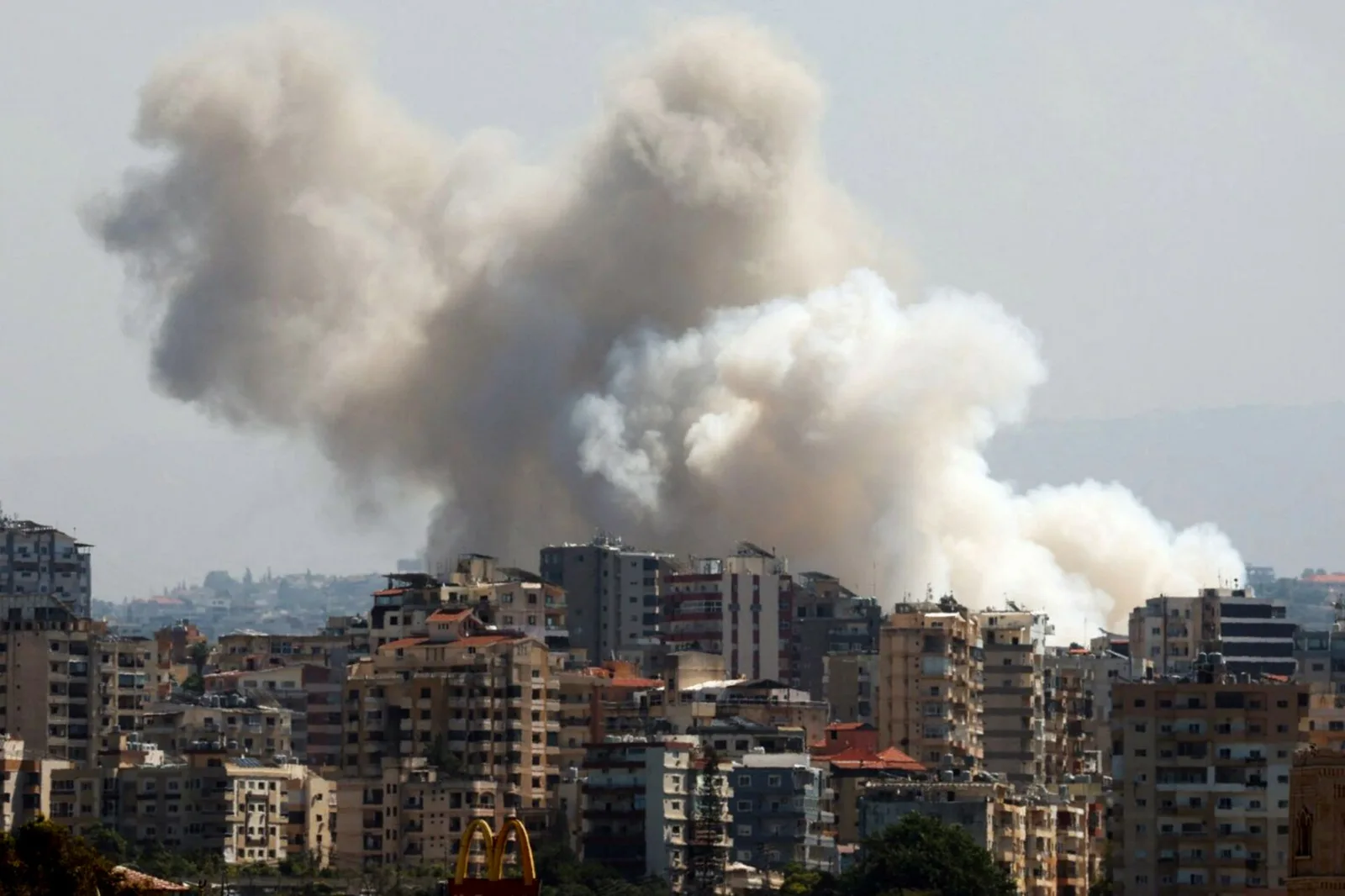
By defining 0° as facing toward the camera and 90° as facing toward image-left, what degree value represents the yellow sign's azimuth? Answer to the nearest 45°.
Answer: approximately 0°

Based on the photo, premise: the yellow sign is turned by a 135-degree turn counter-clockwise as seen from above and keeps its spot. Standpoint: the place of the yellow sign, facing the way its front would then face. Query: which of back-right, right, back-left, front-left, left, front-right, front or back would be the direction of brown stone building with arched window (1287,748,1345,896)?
front
